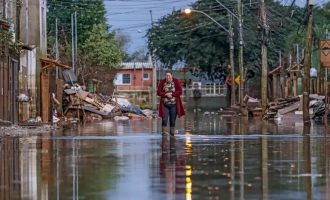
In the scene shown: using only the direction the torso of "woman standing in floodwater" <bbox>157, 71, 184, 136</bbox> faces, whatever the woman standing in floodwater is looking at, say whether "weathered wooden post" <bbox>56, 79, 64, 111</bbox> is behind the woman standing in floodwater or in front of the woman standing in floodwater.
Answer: behind

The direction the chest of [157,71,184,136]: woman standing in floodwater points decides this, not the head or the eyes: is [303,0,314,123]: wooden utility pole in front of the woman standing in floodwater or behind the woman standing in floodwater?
behind

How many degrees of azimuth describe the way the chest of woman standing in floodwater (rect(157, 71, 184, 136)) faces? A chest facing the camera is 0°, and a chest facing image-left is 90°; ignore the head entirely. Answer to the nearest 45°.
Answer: approximately 0°

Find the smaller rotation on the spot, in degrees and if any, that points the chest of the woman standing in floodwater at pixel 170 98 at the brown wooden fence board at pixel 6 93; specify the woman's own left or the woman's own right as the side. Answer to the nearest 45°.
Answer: approximately 135° to the woman's own right

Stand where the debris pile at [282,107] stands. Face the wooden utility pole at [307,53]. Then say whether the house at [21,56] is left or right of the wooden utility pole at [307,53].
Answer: right

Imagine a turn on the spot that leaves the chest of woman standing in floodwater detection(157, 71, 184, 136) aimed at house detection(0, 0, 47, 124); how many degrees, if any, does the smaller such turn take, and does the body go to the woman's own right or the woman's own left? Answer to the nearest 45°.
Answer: approximately 135° to the woman's own right

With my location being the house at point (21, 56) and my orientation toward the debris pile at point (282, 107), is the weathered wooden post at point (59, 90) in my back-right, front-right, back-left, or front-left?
front-left
